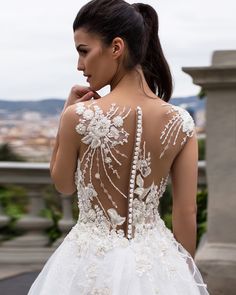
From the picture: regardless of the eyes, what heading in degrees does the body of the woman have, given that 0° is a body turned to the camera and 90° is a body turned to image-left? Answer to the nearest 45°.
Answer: approximately 180°

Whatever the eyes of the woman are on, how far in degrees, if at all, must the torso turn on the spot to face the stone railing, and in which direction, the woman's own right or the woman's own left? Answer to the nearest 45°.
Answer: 0° — they already face it

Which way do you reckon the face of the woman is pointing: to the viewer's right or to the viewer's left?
to the viewer's left
